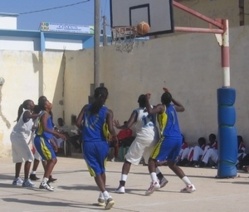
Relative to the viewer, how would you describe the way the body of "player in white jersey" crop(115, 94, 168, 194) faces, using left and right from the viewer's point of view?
facing away from the viewer and to the left of the viewer

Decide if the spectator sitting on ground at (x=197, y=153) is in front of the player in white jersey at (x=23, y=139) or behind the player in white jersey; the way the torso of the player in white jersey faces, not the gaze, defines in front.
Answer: in front

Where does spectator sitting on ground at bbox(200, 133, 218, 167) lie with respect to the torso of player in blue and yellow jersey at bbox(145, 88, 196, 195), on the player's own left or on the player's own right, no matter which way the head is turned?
on the player's own right

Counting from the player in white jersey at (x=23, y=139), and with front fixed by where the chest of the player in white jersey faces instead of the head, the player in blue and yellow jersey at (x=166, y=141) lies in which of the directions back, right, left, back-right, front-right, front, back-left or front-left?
front-right

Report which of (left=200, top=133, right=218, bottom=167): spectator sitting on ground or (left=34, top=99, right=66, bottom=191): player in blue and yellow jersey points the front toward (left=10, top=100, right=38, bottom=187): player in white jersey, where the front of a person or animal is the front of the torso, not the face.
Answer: the spectator sitting on ground

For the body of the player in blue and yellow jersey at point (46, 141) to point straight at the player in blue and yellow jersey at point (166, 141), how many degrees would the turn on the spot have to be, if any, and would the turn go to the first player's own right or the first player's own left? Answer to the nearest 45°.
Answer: approximately 45° to the first player's own right

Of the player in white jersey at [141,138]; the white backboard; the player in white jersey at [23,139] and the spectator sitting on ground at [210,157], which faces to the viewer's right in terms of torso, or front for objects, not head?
the player in white jersey at [23,139]

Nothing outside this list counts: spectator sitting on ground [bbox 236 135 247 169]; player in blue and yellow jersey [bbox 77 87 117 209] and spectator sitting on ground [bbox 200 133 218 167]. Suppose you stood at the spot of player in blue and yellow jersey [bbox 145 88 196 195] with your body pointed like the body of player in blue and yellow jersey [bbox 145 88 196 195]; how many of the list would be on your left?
1

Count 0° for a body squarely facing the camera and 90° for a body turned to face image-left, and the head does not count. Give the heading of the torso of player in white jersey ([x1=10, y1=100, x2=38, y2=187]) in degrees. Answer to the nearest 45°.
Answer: approximately 270°
